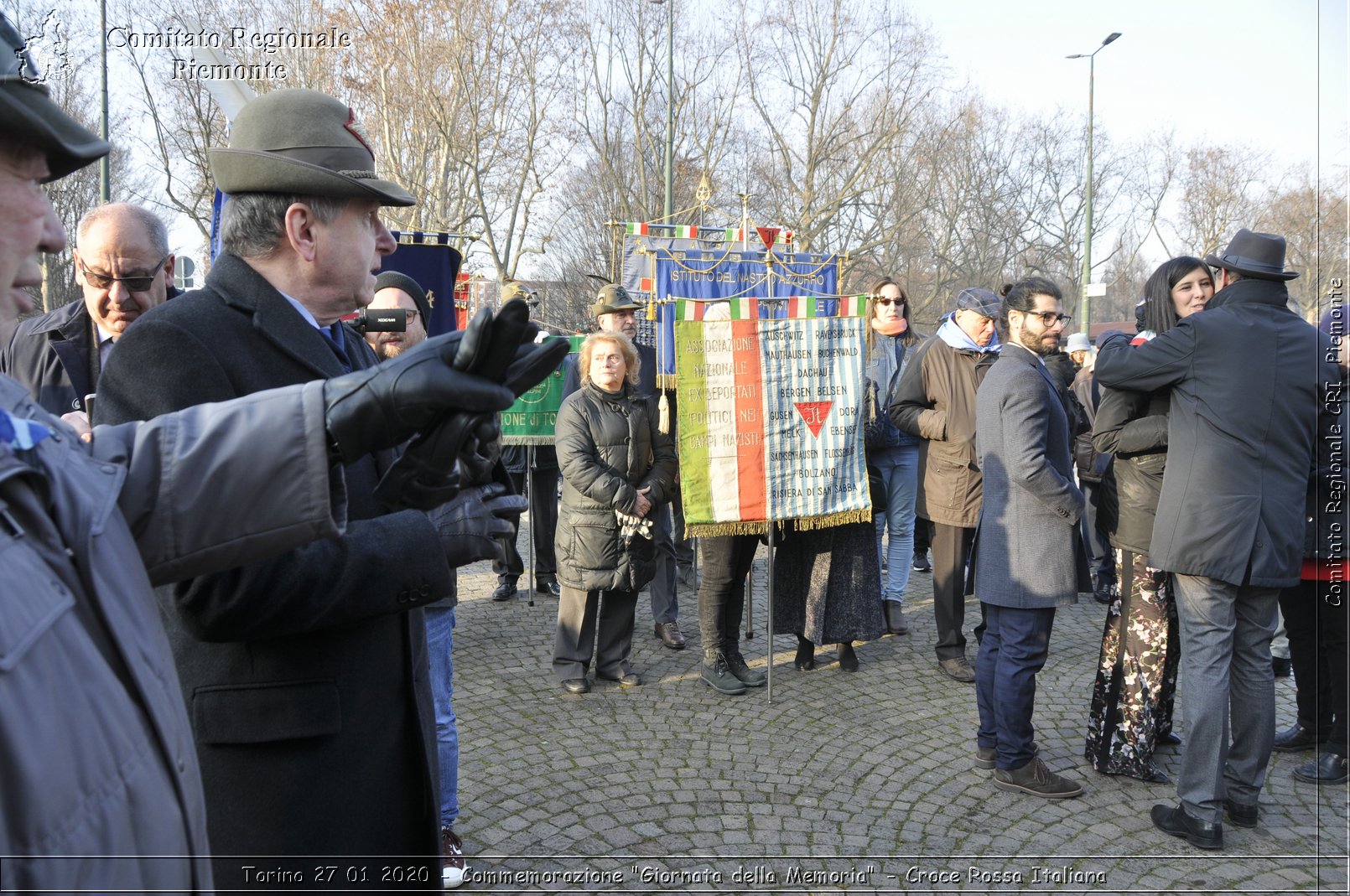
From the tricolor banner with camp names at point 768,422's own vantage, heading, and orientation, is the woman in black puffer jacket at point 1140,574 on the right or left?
on its left

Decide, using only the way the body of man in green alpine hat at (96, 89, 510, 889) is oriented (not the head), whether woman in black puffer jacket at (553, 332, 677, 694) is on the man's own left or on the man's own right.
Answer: on the man's own left

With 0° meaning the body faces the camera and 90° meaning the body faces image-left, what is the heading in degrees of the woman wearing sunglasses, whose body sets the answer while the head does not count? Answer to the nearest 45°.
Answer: approximately 0°

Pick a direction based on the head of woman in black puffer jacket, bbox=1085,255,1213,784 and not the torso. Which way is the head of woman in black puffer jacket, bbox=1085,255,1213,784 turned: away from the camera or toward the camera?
toward the camera

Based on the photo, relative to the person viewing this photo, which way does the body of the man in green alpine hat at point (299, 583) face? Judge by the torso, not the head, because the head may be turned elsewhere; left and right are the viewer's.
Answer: facing to the right of the viewer

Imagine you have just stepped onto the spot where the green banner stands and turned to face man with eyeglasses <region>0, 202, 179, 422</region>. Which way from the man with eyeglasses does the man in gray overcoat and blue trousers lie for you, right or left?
left

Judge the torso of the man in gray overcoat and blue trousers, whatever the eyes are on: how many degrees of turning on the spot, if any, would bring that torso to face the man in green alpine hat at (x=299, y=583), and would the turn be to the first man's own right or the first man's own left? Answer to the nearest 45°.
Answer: approximately 90° to the first man's own right

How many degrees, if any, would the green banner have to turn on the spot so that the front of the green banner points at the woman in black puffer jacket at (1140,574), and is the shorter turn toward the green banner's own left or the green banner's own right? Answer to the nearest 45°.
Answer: approximately 45° to the green banner's own left

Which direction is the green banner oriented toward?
toward the camera
